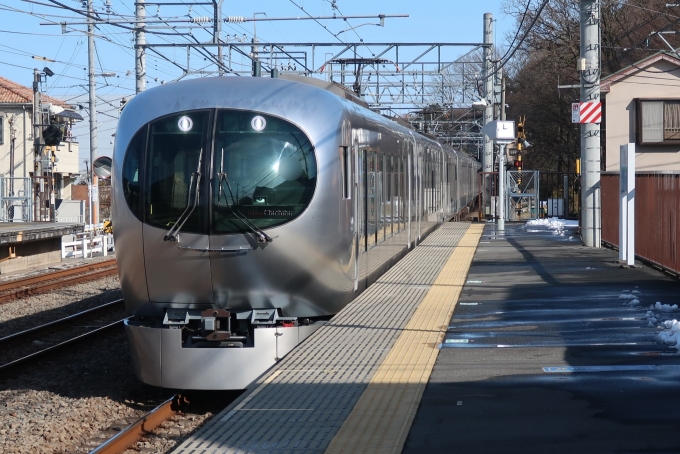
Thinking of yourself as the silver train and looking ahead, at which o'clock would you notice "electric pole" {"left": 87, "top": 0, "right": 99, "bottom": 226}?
The electric pole is roughly at 4 o'clock from the silver train.

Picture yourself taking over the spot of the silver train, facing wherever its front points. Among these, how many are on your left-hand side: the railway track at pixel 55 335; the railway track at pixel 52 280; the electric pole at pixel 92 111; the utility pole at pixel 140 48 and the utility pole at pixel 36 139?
0

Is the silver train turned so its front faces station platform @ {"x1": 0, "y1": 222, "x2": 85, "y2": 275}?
no

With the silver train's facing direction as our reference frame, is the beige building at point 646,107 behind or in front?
behind

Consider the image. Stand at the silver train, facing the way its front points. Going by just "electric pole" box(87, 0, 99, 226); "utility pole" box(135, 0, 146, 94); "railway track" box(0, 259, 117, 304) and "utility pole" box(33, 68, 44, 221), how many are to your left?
0

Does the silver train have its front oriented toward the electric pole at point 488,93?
no

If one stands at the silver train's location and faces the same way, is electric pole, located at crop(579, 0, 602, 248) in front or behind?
behind

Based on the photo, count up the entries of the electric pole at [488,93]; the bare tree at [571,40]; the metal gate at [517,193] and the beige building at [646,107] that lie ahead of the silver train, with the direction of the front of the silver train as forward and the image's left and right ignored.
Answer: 0

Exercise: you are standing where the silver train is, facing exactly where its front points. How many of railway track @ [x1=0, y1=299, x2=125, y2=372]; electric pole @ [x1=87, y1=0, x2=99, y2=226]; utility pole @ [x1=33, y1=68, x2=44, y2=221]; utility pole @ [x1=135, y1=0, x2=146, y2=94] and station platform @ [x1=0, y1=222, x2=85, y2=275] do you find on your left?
0

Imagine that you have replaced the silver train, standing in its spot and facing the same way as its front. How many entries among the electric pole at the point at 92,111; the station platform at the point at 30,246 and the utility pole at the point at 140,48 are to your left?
0

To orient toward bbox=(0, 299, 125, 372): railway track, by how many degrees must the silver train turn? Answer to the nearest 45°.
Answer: approximately 90° to its right

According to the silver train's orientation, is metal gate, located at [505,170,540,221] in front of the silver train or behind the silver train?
behind

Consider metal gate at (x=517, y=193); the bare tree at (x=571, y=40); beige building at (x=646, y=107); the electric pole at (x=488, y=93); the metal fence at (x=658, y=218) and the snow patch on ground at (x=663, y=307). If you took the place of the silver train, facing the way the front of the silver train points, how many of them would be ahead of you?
0

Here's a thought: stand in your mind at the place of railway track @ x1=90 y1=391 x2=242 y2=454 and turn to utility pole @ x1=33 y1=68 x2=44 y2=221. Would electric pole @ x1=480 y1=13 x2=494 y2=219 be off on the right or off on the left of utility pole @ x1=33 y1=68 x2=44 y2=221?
right

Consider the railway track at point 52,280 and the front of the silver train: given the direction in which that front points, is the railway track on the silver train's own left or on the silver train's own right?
on the silver train's own right

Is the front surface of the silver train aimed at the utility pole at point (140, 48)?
no

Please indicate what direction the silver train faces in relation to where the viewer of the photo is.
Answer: facing the viewer and to the left of the viewer
